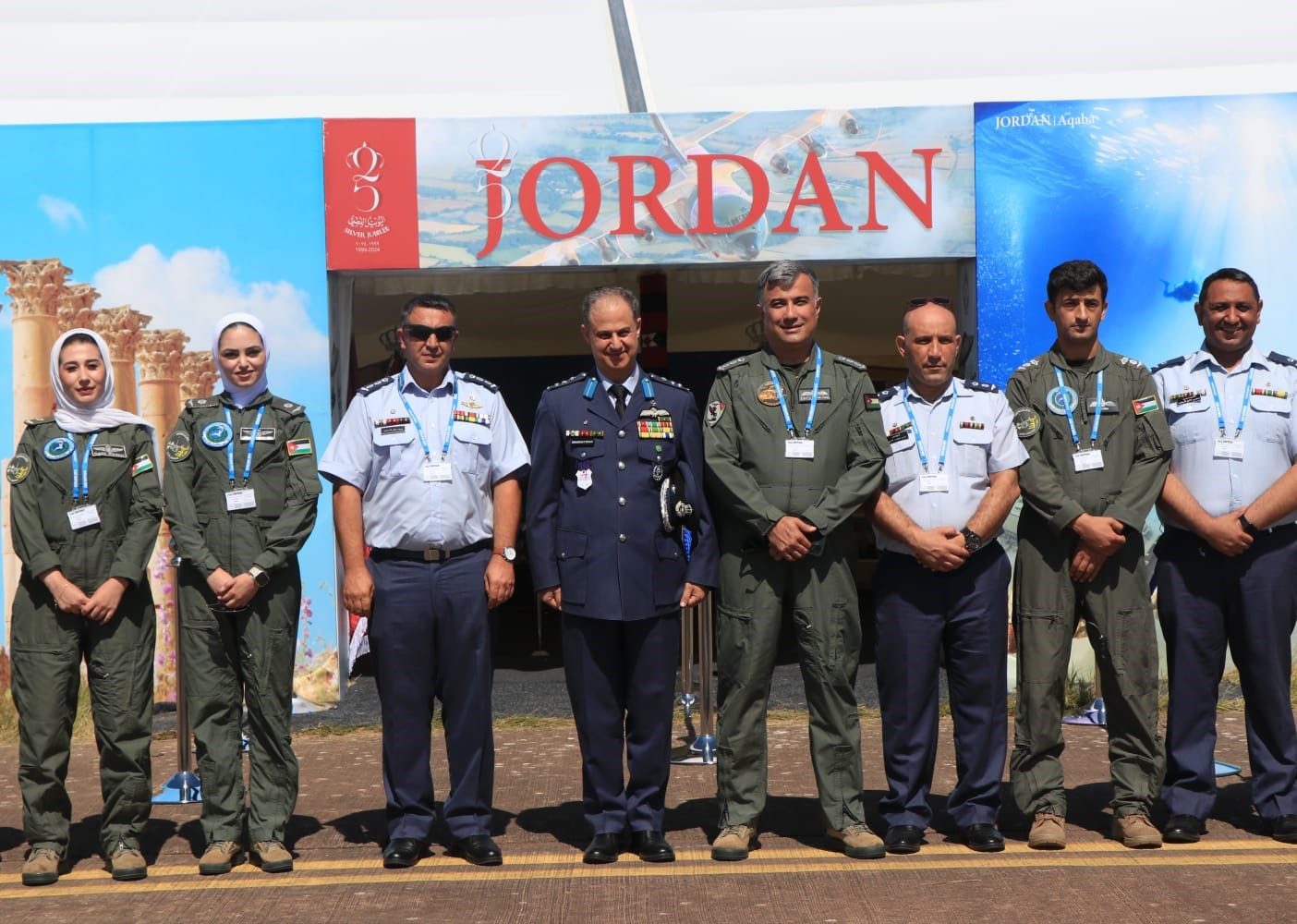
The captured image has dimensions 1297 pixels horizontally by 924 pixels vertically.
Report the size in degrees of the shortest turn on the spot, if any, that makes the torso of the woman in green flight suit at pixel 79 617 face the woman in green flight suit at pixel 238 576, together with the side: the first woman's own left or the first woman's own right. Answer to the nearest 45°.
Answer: approximately 90° to the first woman's own left

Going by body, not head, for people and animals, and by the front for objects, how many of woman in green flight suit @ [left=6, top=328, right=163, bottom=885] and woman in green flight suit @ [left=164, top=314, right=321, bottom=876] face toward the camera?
2

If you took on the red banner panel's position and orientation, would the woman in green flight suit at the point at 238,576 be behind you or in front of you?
in front

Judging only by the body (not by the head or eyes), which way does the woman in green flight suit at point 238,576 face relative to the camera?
toward the camera

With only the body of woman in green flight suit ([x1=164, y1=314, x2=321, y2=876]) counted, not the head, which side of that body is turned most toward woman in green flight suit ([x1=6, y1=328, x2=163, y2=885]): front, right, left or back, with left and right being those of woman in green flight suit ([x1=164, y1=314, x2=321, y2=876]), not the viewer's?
right

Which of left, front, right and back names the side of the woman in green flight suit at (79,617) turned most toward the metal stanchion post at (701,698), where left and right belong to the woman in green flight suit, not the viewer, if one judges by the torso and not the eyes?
left

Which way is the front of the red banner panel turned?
toward the camera

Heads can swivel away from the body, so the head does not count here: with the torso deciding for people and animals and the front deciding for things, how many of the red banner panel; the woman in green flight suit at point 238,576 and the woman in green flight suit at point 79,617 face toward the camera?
3

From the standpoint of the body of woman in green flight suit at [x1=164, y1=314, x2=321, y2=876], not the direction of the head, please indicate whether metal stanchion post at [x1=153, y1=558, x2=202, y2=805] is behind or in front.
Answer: behind

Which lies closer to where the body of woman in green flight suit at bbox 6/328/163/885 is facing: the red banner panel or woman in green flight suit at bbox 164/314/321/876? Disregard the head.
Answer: the woman in green flight suit

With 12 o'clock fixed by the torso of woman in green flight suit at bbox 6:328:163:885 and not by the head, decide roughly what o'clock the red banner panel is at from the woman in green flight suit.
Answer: The red banner panel is roughly at 7 o'clock from the woman in green flight suit.
